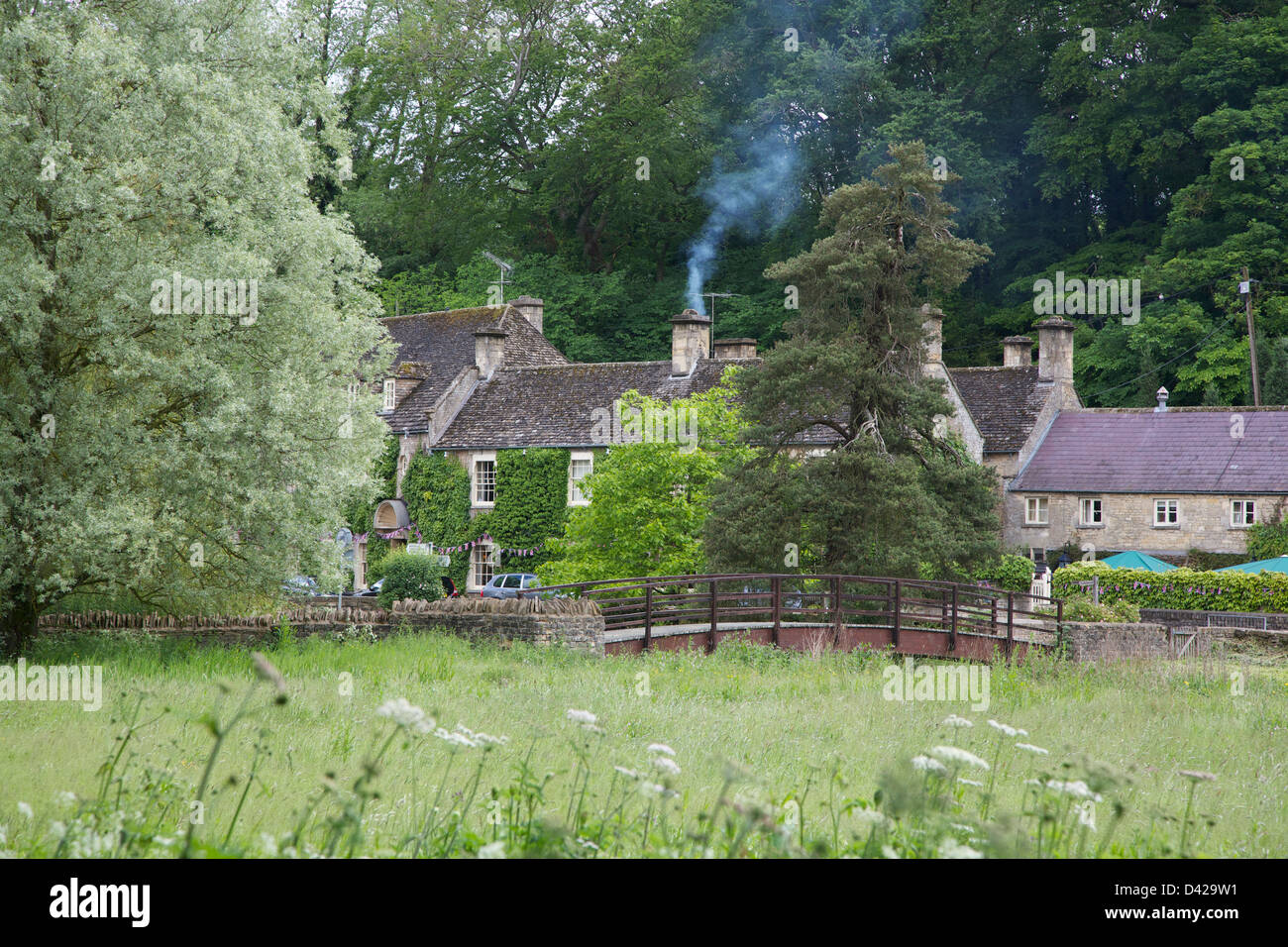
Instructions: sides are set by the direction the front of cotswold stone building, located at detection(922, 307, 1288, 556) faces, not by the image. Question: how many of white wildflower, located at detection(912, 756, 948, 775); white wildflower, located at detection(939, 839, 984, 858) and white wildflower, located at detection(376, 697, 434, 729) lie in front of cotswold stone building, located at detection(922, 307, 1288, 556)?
3

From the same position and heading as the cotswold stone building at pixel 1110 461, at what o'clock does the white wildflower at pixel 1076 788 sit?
The white wildflower is roughly at 12 o'clock from the cotswold stone building.

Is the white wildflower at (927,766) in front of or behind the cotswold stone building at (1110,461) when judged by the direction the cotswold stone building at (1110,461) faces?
in front

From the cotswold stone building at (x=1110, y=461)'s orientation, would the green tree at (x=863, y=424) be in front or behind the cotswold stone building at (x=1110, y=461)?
in front

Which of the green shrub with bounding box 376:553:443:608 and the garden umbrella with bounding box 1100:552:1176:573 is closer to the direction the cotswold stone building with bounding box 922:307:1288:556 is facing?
the garden umbrella

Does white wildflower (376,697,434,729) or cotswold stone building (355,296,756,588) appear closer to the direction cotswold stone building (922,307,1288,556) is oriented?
the white wildflower

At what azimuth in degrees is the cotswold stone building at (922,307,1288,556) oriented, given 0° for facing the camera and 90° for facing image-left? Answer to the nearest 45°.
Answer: approximately 0°

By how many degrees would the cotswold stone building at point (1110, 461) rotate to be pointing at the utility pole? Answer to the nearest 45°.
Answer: approximately 135° to its left

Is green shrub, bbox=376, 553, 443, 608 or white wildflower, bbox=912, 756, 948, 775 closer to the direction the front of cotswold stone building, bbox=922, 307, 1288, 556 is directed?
the white wildflower

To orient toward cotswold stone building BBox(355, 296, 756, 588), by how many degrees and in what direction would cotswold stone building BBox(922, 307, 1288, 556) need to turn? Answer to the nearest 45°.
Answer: approximately 90° to its right

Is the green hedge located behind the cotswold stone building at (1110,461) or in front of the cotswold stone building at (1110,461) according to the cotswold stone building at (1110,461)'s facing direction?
in front
